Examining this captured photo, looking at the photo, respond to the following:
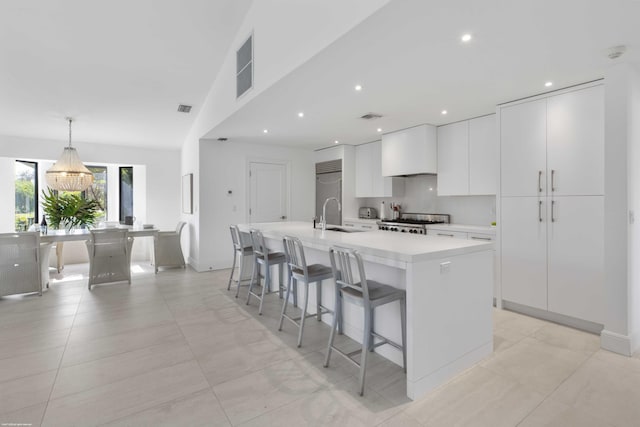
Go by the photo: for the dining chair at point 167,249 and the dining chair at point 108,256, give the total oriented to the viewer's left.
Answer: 1

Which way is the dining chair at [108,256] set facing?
away from the camera

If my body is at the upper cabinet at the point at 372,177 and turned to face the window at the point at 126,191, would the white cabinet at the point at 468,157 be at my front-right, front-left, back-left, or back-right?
back-left

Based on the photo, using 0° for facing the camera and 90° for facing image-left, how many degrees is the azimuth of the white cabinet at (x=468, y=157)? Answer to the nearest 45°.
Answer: approximately 45°

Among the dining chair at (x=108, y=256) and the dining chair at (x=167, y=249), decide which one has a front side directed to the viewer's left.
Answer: the dining chair at (x=167, y=249)

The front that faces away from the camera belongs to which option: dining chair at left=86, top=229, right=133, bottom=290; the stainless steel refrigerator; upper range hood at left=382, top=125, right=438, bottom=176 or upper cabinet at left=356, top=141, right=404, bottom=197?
the dining chair

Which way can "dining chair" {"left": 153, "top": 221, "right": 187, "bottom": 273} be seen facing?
to the viewer's left

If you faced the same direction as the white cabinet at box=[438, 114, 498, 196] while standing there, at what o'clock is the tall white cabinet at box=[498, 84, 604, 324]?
The tall white cabinet is roughly at 9 o'clock from the white cabinet.

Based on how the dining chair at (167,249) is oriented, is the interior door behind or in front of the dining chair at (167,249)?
behind
